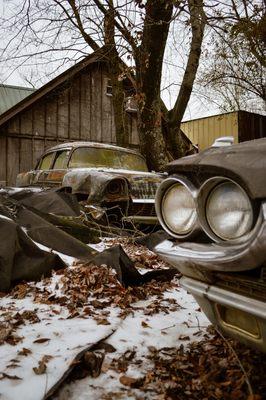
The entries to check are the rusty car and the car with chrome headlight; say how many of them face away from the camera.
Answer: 0

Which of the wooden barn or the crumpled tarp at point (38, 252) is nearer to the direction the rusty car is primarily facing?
the crumpled tarp

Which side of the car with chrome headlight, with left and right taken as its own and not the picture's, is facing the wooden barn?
right

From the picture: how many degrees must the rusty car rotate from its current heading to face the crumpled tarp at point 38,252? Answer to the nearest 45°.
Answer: approximately 45° to its right

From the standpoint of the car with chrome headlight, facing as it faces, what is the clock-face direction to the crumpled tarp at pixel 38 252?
The crumpled tarp is roughly at 3 o'clock from the car with chrome headlight.

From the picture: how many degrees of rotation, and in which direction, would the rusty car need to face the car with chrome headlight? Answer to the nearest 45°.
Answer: approximately 45° to its right

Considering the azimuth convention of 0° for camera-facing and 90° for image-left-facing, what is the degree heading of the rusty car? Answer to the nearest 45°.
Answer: approximately 315°

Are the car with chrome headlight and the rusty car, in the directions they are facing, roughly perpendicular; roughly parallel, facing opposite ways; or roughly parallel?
roughly perpendicular

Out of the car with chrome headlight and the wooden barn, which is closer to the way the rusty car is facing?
the car with chrome headlight

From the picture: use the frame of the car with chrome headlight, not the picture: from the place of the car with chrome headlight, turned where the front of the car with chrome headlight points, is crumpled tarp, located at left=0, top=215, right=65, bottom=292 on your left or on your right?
on your right

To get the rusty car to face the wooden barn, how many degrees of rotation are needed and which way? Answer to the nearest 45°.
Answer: approximately 135° to its left
